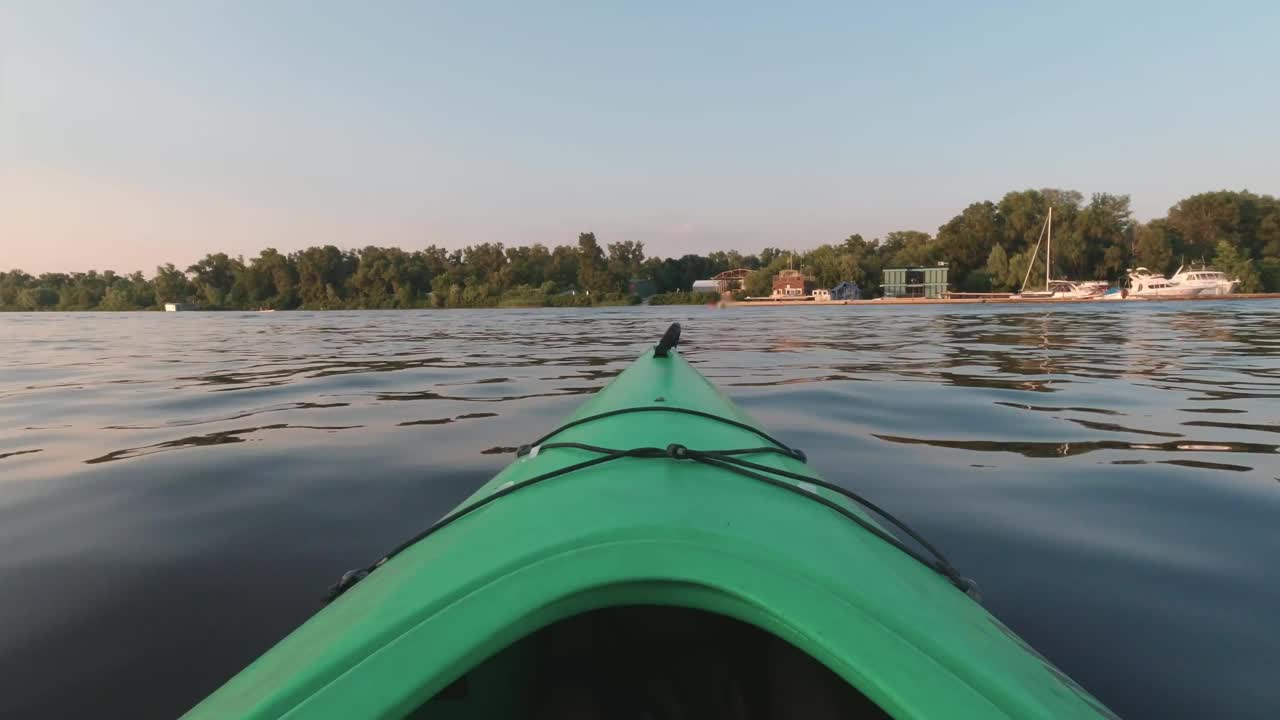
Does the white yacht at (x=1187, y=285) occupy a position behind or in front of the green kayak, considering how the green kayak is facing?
in front

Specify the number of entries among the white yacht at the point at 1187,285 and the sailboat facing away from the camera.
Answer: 0

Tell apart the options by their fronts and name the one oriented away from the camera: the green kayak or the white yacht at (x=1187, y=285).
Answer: the green kayak

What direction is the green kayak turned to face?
away from the camera

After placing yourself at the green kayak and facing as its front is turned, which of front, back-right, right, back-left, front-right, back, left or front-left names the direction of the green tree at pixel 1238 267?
front-right

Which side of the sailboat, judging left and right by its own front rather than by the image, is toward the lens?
left

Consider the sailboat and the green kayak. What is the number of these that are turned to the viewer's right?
0

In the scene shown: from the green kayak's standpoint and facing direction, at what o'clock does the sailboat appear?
The sailboat is roughly at 1 o'clock from the green kayak.

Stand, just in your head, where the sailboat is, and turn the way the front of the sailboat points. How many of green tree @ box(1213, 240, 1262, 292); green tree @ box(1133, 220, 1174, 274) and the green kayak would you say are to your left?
1
